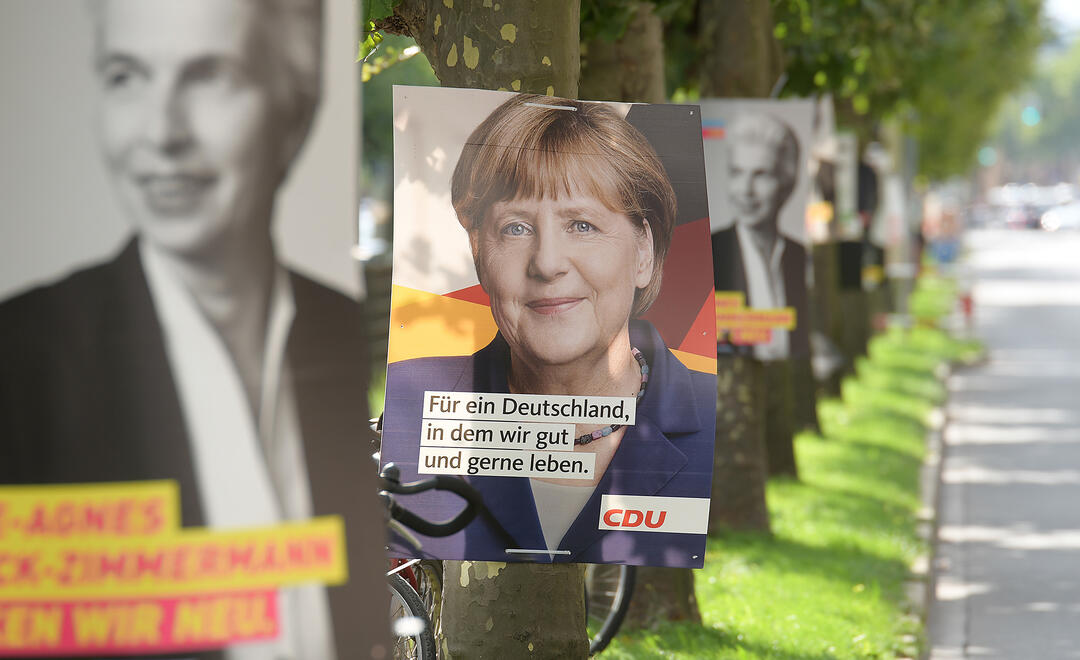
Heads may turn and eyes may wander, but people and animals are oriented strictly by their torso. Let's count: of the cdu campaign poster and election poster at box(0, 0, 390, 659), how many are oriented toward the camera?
2

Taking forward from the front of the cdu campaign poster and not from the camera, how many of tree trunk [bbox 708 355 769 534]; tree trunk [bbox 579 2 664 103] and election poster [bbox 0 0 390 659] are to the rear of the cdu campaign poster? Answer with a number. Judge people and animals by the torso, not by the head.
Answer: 2

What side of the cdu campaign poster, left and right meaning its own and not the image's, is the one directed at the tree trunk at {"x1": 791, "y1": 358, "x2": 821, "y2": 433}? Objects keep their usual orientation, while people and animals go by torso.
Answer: back

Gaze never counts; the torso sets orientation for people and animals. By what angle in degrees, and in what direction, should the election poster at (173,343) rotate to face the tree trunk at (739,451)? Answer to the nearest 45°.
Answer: approximately 135° to its left

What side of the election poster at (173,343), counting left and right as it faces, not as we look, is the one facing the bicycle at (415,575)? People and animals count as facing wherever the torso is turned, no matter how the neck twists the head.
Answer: back

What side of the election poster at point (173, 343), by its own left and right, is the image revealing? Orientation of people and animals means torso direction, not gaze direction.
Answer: front

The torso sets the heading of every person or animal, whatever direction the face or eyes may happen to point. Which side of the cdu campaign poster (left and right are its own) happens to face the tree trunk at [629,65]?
back

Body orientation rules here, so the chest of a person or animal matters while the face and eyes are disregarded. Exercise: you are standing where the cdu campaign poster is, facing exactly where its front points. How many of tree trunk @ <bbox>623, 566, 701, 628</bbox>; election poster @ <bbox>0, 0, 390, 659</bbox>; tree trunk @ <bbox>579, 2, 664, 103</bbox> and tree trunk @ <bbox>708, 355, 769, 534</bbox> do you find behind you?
3

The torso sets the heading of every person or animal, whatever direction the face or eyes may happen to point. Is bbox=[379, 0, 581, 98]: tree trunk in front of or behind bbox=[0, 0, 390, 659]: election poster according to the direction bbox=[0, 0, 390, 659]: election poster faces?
behind

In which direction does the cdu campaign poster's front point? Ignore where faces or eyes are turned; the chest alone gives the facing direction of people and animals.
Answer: toward the camera

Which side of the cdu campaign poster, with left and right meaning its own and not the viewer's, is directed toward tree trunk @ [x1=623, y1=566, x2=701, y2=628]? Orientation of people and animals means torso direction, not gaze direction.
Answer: back

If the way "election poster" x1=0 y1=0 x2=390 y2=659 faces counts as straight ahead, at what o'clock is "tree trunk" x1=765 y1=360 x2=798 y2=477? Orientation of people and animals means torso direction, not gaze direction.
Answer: The tree trunk is roughly at 7 o'clock from the election poster.

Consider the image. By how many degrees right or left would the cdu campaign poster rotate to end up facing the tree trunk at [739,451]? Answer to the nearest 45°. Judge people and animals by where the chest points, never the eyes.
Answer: approximately 180°

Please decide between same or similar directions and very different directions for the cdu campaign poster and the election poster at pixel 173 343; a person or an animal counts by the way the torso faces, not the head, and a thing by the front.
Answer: same or similar directions
